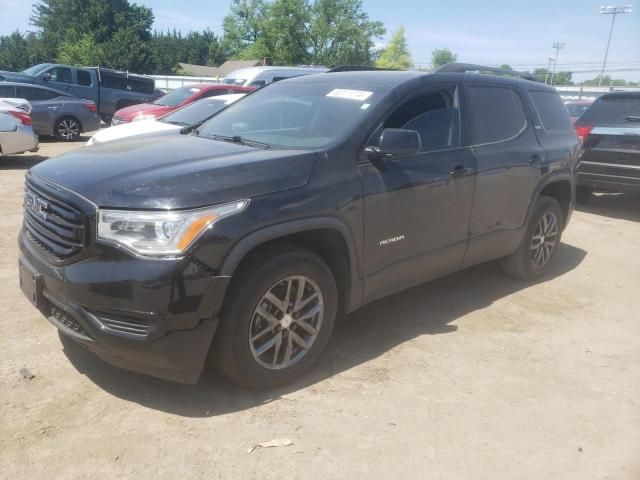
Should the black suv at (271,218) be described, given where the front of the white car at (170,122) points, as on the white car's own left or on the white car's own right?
on the white car's own left

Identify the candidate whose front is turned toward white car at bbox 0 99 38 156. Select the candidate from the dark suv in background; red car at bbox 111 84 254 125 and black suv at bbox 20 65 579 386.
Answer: the red car

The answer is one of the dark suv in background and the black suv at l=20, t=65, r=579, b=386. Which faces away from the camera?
the dark suv in background

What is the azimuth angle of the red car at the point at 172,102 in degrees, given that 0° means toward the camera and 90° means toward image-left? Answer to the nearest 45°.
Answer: approximately 45°

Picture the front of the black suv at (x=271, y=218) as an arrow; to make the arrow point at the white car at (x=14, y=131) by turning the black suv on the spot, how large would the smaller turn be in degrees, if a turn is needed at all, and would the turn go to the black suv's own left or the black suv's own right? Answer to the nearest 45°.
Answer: approximately 90° to the black suv's own right

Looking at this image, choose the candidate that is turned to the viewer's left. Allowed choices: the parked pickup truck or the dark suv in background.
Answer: the parked pickup truck

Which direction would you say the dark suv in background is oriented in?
away from the camera

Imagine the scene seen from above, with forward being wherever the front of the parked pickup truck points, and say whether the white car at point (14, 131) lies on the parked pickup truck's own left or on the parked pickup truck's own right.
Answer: on the parked pickup truck's own left

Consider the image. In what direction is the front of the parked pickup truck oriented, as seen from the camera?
facing to the left of the viewer

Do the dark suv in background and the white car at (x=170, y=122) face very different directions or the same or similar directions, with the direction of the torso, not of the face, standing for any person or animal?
very different directions
